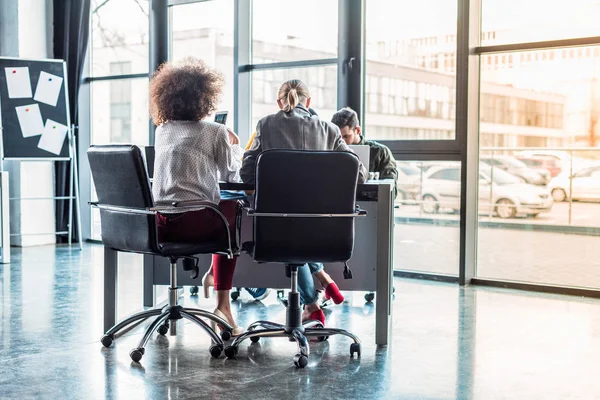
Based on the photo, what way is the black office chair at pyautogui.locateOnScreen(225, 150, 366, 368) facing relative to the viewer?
away from the camera

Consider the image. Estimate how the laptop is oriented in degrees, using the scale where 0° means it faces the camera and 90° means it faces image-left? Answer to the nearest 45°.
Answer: approximately 180°

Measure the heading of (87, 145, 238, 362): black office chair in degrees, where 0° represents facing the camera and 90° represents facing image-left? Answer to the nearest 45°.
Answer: approximately 225°

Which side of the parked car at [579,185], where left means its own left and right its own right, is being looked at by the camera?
left

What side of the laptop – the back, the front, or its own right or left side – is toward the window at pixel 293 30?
front

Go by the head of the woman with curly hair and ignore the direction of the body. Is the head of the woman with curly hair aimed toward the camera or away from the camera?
away from the camera

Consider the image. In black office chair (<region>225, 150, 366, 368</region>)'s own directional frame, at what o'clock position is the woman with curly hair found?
The woman with curly hair is roughly at 10 o'clock from the black office chair.

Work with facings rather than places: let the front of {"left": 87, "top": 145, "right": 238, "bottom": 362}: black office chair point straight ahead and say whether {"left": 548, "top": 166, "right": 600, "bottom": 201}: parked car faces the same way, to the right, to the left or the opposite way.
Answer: to the left

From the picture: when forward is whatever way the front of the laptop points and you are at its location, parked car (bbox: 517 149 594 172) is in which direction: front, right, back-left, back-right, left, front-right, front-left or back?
front-right

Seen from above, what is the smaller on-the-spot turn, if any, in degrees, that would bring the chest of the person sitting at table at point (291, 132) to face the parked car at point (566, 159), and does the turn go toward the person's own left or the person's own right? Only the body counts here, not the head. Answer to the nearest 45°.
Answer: approximately 45° to the person's own right

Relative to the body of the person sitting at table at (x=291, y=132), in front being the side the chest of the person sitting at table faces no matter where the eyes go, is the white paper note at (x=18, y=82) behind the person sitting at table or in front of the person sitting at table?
in front

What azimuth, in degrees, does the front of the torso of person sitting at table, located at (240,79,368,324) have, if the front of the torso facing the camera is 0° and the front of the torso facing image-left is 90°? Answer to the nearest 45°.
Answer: approximately 180°
